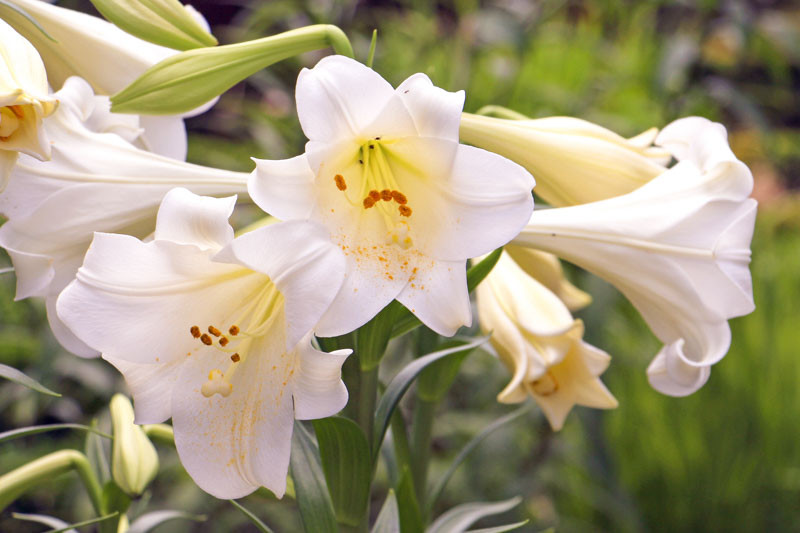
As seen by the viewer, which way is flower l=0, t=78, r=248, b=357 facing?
to the viewer's left

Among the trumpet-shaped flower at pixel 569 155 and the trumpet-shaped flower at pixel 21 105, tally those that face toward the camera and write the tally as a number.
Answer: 1

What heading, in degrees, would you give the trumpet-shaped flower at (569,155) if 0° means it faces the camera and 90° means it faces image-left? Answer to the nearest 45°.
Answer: approximately 270°

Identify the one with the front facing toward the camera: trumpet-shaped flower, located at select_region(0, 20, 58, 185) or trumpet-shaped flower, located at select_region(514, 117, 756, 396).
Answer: trumpet-shaped flower, located at select_region(0, 20, 58, 185)

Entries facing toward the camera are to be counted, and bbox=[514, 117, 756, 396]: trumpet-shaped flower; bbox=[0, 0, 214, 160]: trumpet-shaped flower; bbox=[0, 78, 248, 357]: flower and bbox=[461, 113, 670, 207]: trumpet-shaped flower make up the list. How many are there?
0

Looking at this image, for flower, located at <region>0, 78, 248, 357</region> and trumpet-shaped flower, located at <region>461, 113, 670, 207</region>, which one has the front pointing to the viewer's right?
the trumpet-shaped flower

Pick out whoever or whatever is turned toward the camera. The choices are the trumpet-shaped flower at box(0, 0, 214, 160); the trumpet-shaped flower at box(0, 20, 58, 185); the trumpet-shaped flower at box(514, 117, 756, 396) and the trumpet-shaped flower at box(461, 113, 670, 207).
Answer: the trumpet-shaped flower at box(0, 20, 58, 185)

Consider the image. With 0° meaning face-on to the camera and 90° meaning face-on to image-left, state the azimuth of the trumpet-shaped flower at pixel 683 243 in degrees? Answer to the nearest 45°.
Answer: approximately 270°
